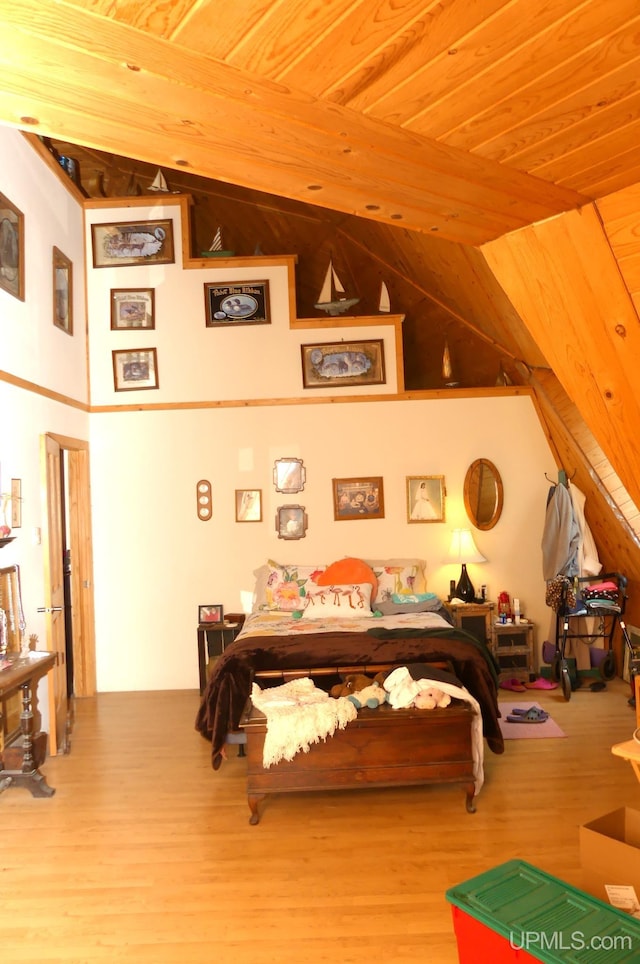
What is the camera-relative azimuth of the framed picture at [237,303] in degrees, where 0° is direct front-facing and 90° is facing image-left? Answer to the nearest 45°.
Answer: approximately 0°

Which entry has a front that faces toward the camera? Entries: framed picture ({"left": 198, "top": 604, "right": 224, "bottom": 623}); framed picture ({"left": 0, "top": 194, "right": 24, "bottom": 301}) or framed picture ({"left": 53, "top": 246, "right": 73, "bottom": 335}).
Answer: framed picture ({"left": 198, "top": 604, "right": 224, "bottom": 623})

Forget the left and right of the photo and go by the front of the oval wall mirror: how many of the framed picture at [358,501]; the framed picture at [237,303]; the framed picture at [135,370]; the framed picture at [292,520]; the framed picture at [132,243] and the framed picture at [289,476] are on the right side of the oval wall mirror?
6

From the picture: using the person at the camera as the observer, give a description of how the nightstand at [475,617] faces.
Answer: facing the viewer

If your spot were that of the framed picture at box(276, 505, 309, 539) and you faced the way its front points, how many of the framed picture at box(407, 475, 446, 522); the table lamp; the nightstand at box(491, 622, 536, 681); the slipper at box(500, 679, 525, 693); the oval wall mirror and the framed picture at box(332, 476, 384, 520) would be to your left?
6

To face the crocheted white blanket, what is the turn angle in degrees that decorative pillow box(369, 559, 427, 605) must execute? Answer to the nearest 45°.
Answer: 0° — it already faces it

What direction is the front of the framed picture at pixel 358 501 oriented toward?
toward the camera

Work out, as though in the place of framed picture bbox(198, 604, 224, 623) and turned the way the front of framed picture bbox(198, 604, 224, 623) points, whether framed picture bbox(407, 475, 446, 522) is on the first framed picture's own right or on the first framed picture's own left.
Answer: on the first framed picture's own left

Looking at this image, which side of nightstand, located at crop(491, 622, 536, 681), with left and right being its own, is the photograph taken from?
front

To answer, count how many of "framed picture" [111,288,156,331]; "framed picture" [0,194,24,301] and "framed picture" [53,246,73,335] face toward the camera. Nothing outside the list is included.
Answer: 1

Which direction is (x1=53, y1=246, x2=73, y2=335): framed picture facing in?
to the viewer's right

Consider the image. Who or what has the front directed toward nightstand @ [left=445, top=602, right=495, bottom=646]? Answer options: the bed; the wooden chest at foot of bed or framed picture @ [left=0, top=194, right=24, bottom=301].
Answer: the framed picture

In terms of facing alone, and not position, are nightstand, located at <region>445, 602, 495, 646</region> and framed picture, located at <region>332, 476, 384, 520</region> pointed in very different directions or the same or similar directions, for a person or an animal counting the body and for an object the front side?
same or similar directions
